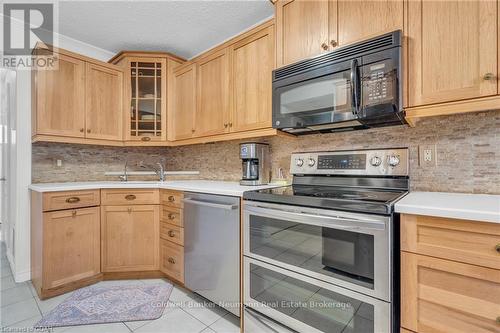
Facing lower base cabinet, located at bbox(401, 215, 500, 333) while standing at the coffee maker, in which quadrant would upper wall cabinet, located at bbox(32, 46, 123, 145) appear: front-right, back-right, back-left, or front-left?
back-right

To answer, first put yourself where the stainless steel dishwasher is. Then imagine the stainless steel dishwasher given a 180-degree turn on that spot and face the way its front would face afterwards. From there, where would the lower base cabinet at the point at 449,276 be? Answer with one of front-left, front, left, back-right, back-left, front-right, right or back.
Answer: right

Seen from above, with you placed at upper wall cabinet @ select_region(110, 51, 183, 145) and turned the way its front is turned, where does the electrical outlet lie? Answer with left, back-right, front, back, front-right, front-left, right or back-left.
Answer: front-left

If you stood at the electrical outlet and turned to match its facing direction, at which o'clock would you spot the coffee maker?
The coffee maker is roughly at 3 o'clock from the electrical outlet.

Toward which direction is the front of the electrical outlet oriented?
toward the camera

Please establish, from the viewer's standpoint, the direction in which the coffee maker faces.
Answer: facing the viewer and to the left of the viewer

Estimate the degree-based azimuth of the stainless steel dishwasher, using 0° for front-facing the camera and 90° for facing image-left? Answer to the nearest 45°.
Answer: approximately 45°

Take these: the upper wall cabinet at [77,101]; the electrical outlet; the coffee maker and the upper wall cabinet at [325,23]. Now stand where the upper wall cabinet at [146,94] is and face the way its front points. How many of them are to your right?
1

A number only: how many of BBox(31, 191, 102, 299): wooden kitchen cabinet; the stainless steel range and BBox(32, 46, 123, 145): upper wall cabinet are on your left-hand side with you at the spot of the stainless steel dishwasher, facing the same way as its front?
1

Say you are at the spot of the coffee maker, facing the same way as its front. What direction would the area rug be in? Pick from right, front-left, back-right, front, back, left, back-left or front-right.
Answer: front-right

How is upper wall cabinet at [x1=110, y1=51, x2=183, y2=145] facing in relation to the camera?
toward the camera

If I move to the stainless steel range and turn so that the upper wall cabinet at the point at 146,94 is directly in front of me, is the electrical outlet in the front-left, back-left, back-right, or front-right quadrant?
back-right

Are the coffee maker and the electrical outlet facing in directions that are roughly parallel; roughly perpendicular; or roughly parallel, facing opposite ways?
roughly parallel

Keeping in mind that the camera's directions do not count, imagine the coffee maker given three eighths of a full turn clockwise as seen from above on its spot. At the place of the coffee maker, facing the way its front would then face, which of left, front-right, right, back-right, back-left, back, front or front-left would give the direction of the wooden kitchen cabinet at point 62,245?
left

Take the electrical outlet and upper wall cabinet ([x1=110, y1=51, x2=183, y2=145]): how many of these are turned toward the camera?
2
